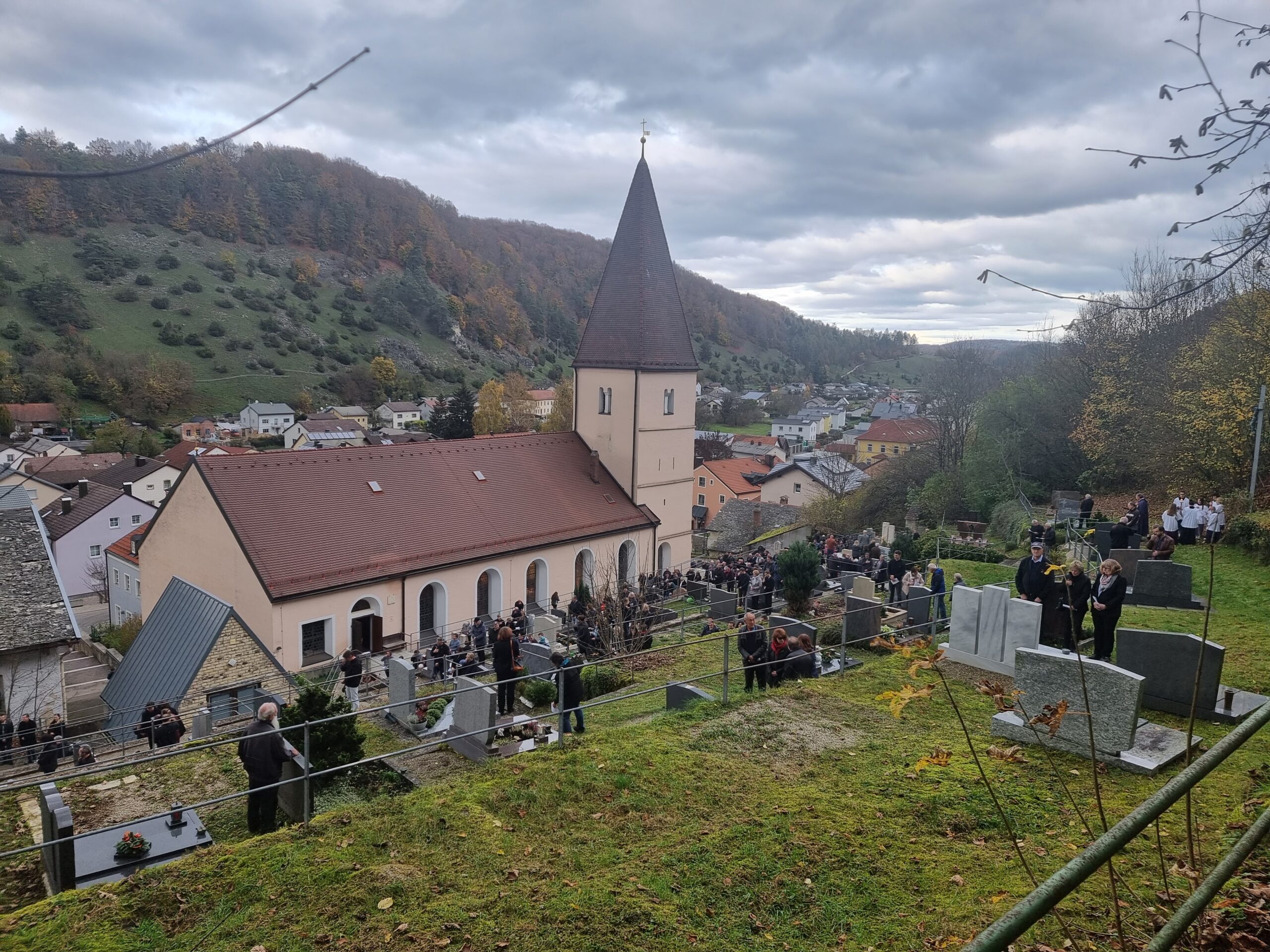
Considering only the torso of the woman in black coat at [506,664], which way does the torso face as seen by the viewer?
away from the camera

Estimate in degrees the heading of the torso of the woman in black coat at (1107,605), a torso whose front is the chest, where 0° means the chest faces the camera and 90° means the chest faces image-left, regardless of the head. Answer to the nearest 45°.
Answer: approximately 45°

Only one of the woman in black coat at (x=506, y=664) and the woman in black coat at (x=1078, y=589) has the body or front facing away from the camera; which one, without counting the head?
the woman in black coat at (x=506, y=664)

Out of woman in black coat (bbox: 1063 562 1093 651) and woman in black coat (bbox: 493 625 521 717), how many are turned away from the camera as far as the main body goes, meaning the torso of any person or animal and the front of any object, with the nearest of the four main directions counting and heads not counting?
1

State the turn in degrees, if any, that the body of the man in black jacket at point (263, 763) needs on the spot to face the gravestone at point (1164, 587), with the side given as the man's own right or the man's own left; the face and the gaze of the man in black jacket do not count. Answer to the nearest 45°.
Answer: approximately 45° to the man's own right

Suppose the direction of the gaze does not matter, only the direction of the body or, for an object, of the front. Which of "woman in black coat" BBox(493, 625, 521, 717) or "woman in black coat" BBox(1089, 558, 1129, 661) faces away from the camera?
"woman in black coat" BBox(493, 625, 521, 717)

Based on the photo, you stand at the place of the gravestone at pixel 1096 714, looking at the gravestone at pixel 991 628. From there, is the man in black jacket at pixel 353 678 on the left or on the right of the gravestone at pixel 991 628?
left

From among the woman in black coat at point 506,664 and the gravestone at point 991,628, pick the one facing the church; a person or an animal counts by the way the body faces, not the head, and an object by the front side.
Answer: the woman in black coat
